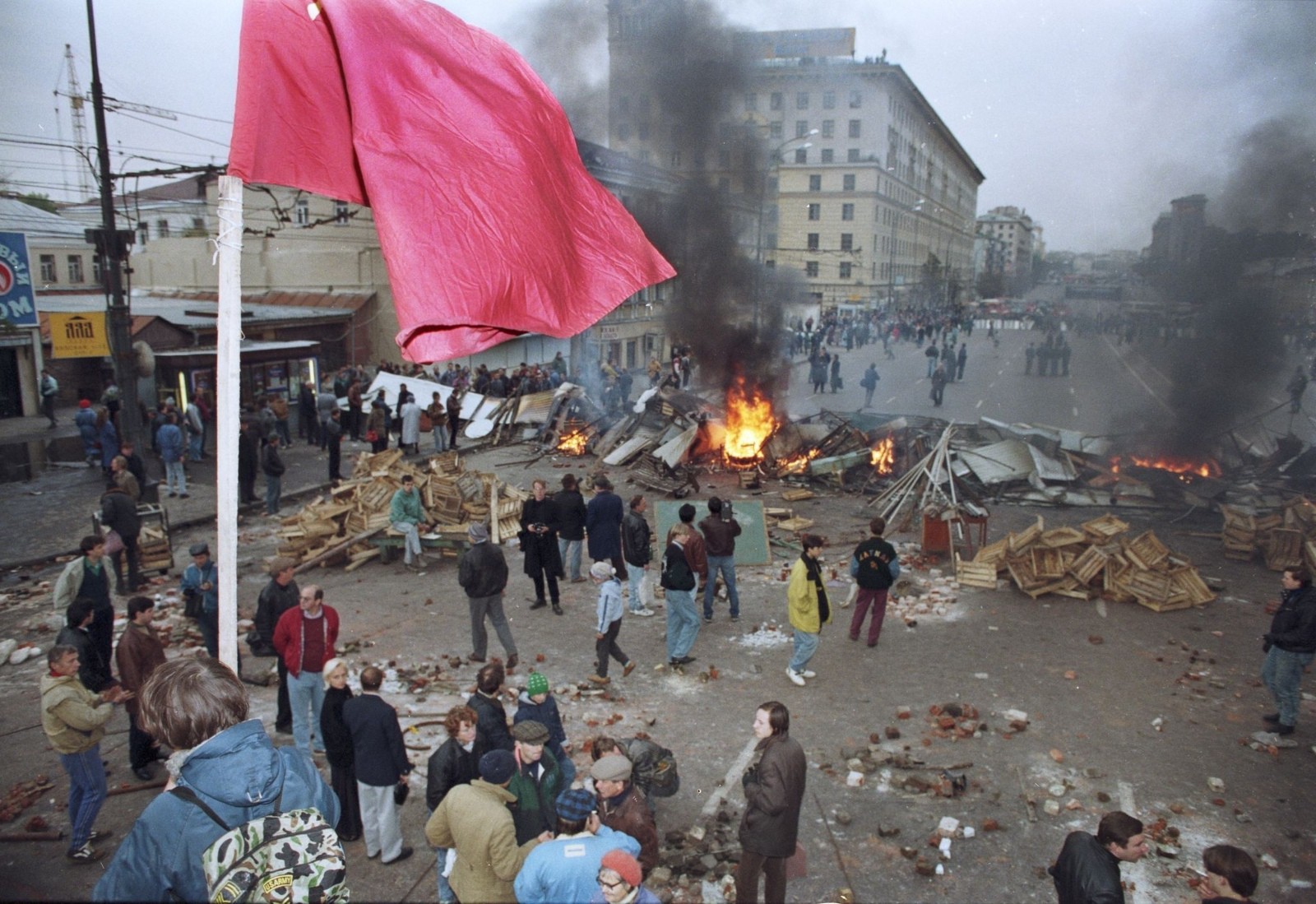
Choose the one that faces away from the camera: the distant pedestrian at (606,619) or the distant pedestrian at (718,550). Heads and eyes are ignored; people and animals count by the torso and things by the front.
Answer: the distant pedestrian at (718,550)

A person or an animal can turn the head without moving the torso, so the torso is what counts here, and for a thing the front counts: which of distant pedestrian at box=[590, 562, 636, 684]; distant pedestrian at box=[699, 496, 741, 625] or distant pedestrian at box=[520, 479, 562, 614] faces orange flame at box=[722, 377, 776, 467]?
distant pedestrian at box=[699, 496, 741, 625]

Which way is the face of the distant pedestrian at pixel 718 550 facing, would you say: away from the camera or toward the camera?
away from the camera

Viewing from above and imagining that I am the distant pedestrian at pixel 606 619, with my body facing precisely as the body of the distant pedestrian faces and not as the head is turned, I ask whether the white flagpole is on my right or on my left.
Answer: on my left

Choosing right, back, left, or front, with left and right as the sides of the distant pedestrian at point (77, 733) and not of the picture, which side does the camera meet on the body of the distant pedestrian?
right

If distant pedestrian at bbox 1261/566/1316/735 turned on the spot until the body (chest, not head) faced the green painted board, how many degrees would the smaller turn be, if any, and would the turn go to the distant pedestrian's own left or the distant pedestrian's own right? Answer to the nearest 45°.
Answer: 0° — they already face it

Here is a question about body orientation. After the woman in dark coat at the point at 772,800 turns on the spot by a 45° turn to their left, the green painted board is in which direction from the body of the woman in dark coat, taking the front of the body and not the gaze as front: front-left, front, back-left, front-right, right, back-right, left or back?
back-right

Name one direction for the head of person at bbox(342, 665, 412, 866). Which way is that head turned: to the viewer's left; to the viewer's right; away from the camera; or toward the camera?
away from the camera

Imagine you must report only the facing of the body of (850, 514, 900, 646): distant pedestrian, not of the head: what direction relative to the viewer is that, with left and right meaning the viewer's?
facing away from the viewer

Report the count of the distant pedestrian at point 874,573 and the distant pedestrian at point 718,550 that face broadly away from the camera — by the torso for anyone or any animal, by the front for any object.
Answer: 2

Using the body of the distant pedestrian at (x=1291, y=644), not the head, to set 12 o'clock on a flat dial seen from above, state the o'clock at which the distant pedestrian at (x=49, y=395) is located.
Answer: the distant pedestrian at (x=49, y=395) is roughly at 12 o'clock from the distant pedestrian at (x=1291, y=644).

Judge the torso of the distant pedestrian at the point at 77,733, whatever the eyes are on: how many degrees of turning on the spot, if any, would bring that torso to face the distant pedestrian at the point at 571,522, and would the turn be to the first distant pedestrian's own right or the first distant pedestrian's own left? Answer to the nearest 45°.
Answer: approximately 45° to the first distant pedestrian's own left

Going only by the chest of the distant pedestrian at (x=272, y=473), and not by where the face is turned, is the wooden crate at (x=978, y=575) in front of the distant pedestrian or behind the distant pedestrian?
in front
